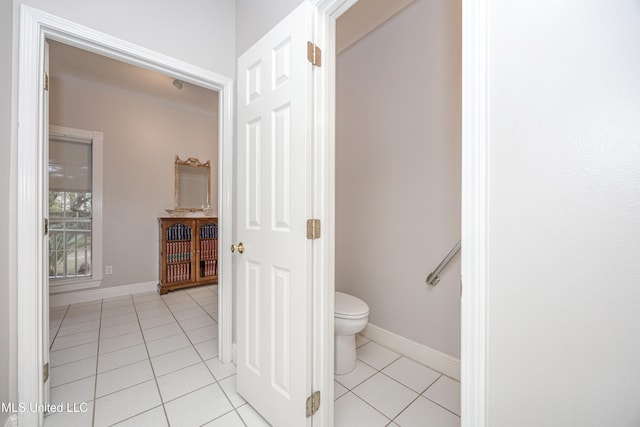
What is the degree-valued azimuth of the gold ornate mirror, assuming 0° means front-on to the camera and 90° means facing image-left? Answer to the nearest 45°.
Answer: approximately 315°

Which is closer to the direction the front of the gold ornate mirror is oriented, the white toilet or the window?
the white toilet

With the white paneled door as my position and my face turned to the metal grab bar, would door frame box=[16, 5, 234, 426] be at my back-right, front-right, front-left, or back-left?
back-left

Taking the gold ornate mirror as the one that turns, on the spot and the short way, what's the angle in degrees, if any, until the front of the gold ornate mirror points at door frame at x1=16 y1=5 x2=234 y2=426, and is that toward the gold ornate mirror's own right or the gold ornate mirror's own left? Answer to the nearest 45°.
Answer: approximately 45° to the gold ornate mirror's own right

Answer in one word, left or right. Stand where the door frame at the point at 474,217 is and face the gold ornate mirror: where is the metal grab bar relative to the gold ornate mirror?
right

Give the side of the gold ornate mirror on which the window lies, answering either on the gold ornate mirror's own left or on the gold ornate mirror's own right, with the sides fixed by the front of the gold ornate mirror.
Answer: on the gold ornate mirror's own right

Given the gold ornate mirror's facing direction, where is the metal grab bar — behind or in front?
in front
